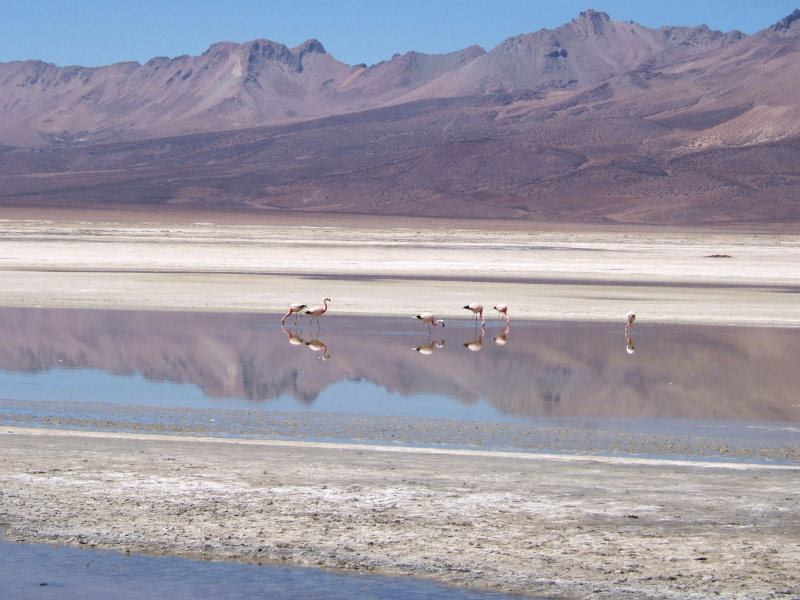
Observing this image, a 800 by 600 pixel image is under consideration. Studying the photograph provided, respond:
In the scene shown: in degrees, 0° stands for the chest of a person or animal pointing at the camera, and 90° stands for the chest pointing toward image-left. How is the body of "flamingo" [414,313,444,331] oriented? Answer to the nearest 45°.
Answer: approximately 270°

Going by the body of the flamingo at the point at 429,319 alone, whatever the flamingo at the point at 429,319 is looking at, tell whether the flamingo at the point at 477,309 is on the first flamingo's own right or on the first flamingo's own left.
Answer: on the first flamingo's own left
